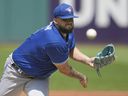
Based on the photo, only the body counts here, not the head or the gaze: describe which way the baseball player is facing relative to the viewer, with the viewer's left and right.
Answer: facing the viewer and to the right of the viewer
